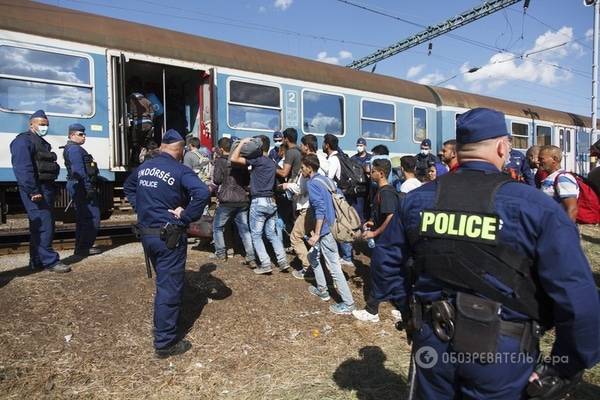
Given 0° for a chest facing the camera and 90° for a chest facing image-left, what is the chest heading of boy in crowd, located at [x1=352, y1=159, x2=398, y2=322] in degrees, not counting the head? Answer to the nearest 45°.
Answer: approximately 90°

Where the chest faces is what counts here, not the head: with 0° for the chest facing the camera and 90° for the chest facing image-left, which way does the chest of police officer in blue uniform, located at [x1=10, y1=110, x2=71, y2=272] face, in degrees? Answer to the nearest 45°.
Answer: approximately 315°

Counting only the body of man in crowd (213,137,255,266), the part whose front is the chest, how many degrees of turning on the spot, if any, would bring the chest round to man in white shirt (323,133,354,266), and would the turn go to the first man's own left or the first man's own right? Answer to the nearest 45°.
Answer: approximately 135° to the first man's own right

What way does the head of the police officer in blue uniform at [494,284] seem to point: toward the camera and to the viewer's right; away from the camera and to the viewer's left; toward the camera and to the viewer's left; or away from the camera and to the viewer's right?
away from the camera and to the viewer's right

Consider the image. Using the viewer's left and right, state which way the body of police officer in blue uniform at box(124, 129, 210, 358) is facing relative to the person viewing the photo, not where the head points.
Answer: facing away from the viewer and to the right of the viewer

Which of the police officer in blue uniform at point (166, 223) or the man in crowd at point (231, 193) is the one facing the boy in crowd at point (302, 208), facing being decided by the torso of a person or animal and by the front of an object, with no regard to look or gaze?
the police officer in blue uniform

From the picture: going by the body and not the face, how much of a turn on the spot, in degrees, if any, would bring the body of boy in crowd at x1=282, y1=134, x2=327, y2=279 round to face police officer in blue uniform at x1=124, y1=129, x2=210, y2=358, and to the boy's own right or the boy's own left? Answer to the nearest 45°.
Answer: approximately 45° to the boy's own left

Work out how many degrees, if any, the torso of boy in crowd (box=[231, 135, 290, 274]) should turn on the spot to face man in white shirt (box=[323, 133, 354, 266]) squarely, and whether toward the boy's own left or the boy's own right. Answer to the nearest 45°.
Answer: approximately 90° to the boy's own right

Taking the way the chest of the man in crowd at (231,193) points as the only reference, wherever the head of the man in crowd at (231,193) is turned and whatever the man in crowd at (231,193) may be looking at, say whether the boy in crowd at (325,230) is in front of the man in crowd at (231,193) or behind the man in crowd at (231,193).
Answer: behind

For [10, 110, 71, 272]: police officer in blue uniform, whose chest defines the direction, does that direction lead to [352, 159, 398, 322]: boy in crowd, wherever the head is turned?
yes
